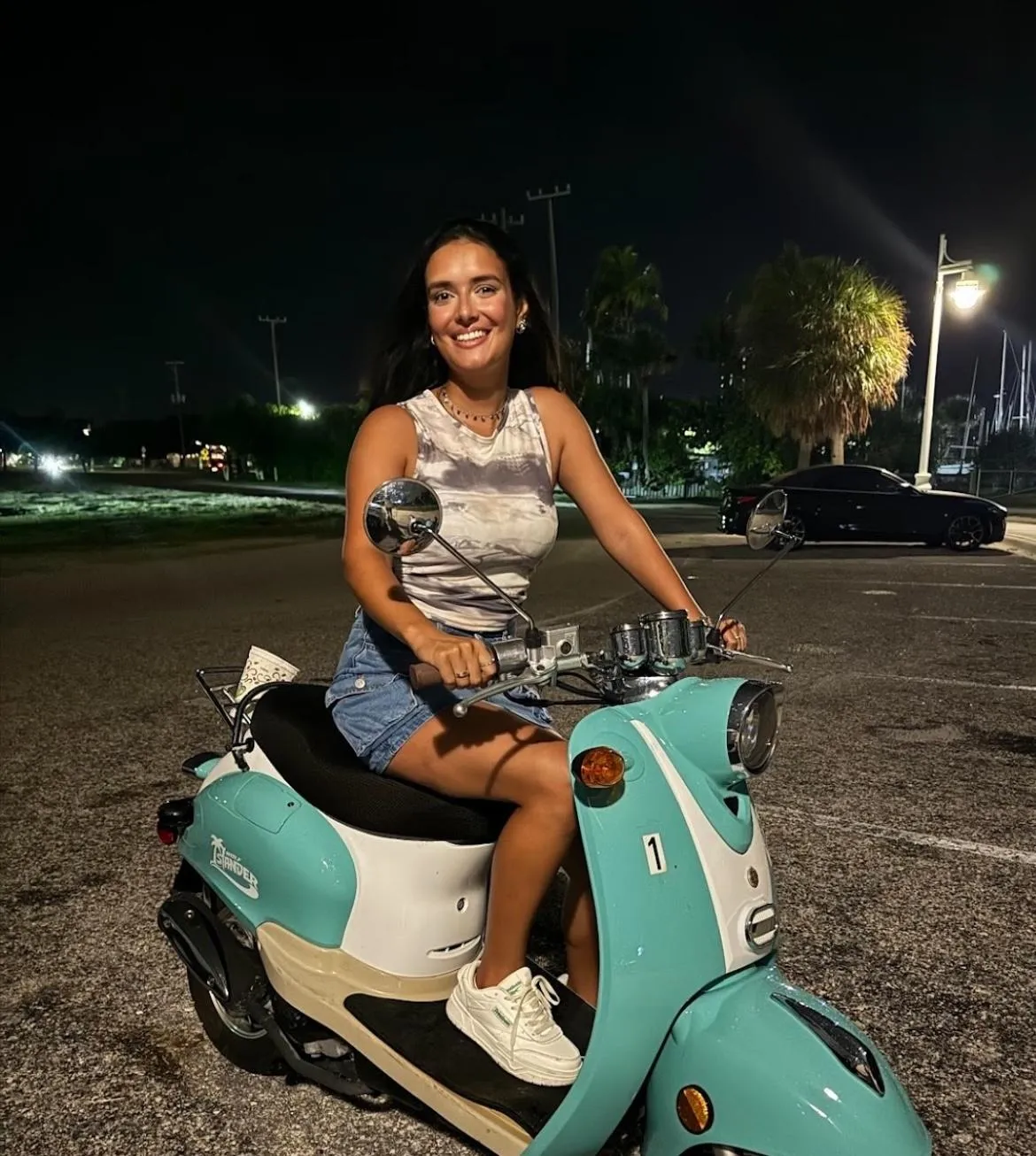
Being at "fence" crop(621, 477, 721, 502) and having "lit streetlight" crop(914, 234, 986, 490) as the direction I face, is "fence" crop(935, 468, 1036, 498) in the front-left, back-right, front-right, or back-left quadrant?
front-left

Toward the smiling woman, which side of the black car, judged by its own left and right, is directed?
right

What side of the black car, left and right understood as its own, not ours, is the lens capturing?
right

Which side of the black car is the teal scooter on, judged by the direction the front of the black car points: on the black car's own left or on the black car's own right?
on the black car's own right

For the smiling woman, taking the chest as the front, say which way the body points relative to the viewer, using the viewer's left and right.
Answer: facing the viewer and to the right of the viewer

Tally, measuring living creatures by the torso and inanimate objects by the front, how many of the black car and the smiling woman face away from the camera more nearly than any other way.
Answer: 0

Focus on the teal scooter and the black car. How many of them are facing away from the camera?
0

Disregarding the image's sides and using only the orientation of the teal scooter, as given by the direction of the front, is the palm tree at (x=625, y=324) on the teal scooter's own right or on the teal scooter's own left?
on the teal scooter's own left

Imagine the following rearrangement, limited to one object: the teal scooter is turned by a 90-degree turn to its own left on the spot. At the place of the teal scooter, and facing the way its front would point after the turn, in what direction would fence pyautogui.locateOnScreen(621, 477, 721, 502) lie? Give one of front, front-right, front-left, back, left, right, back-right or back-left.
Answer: front-left

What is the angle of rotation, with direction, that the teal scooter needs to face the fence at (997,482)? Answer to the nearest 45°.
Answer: approximately 90° to its left
